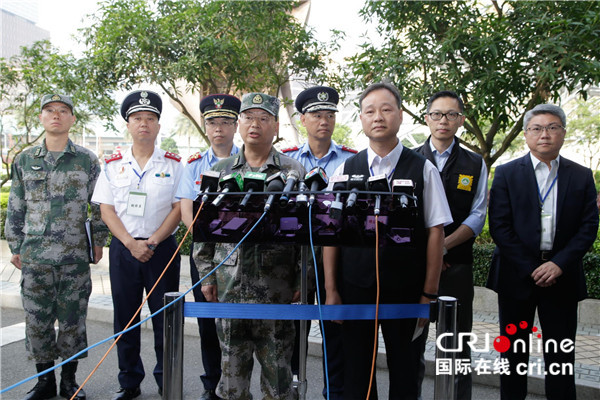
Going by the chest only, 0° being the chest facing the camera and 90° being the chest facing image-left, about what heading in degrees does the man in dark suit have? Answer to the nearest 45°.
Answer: approximately 0°

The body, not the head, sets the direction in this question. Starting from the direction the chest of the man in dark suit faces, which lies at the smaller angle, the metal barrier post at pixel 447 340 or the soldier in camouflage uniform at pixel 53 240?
the metal barrier post

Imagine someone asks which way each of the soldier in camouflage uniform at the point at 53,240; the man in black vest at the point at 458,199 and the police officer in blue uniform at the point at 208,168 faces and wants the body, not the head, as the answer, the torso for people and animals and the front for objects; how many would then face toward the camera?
3

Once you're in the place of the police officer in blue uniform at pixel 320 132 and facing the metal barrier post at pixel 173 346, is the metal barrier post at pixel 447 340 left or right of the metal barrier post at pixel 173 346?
left

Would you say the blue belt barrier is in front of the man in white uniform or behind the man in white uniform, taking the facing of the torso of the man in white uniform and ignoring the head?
in front

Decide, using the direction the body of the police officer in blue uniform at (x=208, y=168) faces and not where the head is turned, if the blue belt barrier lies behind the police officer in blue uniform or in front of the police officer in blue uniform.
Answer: in front

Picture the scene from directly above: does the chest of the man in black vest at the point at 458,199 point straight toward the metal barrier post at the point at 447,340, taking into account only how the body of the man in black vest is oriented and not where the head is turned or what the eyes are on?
yes

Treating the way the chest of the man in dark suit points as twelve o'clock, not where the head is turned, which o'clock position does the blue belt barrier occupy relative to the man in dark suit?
The blue belt barrier is roughly at 1 o'clock from the man in dark suit.

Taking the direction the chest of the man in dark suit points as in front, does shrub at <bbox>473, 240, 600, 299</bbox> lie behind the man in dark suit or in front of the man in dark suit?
behind
